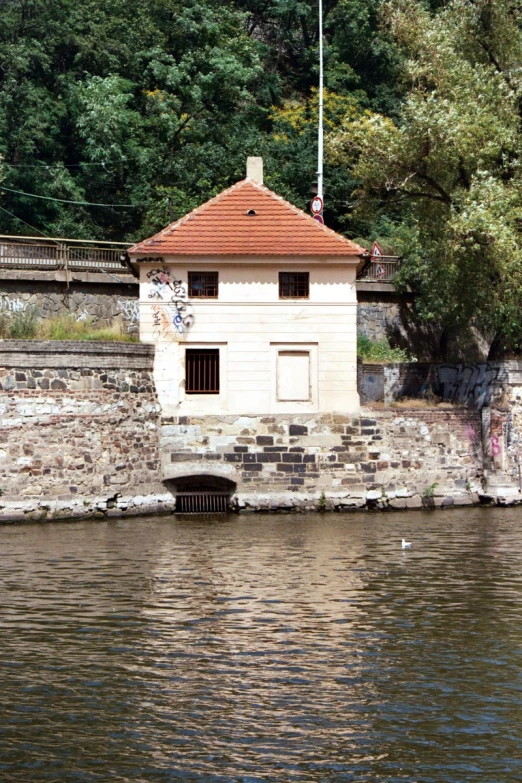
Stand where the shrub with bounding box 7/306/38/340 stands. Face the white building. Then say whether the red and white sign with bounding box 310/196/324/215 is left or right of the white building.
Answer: left

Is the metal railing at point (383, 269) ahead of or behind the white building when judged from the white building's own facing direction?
behind

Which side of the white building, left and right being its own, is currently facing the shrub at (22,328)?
right

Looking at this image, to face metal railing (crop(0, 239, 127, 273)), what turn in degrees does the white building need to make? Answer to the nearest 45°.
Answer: approximately 135° to its right

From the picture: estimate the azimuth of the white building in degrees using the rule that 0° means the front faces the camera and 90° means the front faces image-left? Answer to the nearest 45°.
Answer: approximately 0°

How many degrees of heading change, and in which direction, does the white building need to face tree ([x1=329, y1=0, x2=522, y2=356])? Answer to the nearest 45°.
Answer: approximately 135° to its left

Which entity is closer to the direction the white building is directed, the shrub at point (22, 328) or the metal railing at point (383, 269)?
the shrub

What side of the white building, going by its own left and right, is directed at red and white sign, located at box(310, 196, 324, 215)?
back

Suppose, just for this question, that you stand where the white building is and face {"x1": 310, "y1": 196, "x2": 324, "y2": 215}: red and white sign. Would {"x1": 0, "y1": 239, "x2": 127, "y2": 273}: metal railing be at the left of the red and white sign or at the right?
left
